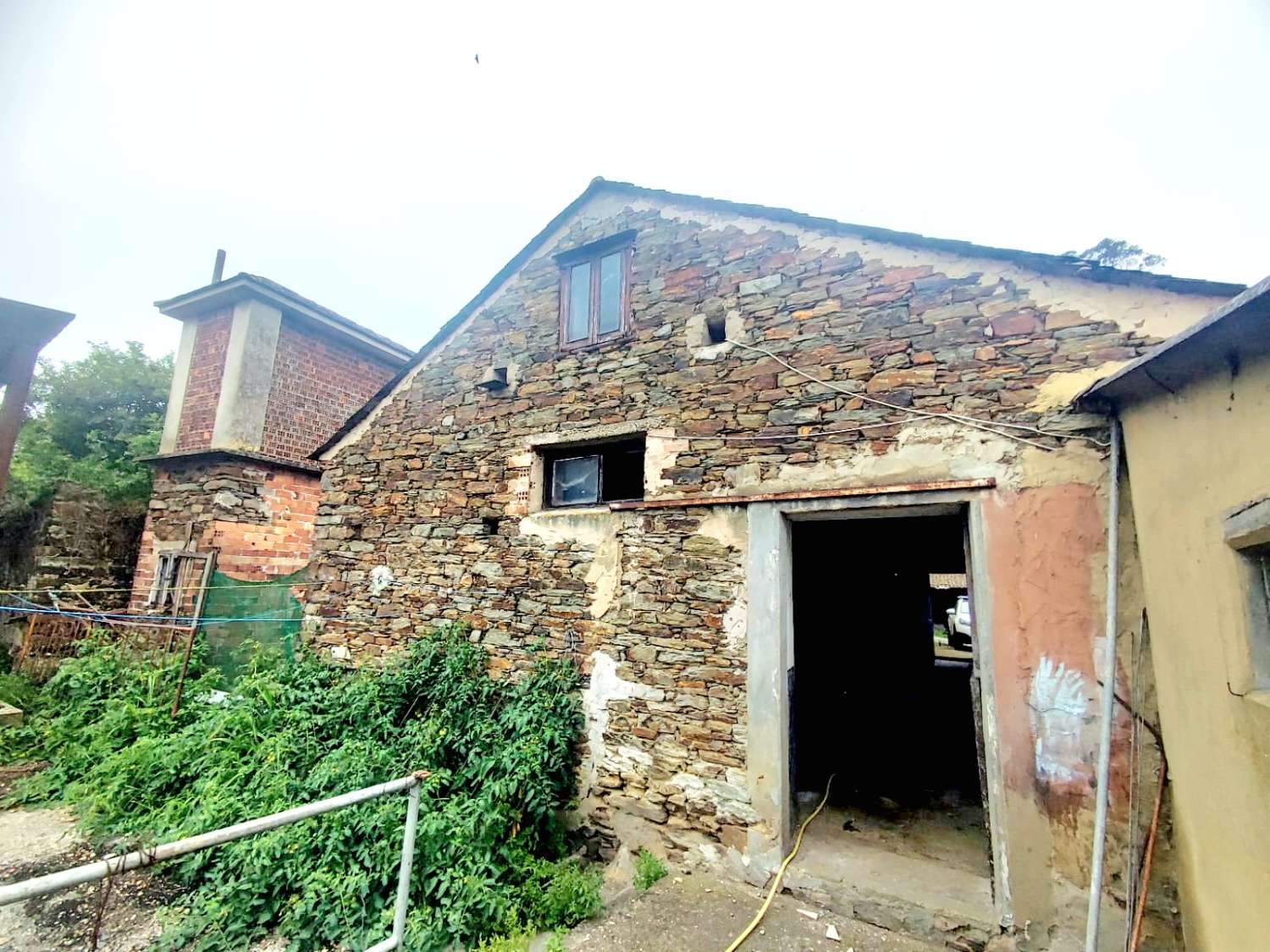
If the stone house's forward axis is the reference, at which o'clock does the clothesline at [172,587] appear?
The clothesline is roughly at 2 o'clock from the stone house.

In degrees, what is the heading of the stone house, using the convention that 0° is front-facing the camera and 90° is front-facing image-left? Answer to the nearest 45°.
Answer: approximately 45°

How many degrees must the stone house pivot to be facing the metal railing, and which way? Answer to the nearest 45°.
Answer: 0° — it already faces it

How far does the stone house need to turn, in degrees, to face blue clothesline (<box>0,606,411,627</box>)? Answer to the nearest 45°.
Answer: approximately 45° to its right

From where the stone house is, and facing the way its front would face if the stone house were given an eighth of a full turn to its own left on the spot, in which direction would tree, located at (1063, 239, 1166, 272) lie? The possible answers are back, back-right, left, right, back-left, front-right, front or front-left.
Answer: back-left

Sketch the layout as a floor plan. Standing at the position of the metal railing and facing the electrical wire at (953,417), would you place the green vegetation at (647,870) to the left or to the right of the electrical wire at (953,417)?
left

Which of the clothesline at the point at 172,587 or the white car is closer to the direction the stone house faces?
the clothesline

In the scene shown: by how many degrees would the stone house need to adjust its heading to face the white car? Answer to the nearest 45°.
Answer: approximately 135° to its right

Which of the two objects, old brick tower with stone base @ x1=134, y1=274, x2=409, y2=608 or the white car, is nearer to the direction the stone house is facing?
the old brick tower with stone base
